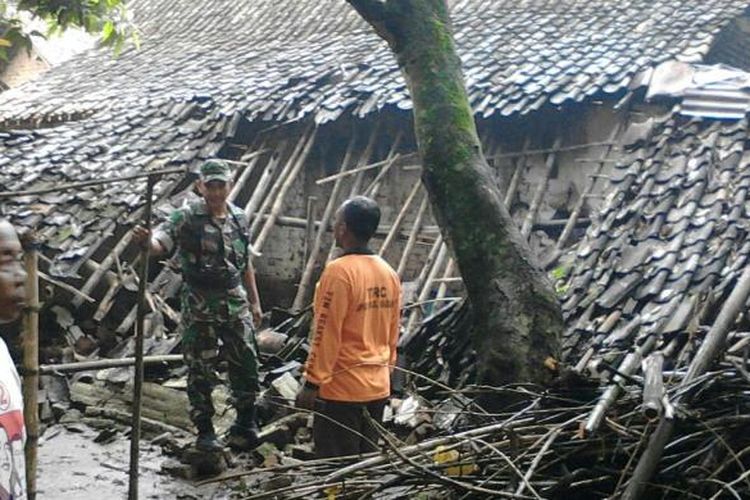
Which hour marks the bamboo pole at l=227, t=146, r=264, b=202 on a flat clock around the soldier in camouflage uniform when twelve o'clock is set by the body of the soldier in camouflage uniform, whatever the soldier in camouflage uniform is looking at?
The bamboo pole is roughly at 6 o'clock from the soldier in camouflage uniform.

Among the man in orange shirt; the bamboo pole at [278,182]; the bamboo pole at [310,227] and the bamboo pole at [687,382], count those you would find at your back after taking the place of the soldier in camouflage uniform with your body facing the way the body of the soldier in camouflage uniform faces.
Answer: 2

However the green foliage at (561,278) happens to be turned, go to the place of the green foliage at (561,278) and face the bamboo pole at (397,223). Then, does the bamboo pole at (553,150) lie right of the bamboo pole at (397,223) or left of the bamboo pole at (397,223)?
right

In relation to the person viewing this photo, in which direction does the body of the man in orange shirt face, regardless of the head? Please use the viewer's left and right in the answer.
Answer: facing away from the viewer and to the left of the viewer

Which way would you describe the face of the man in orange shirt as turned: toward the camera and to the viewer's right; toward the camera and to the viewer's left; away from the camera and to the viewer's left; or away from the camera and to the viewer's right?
away from the camera and to the viewer's left

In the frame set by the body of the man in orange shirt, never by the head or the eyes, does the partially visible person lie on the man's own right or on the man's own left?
on the man's own left

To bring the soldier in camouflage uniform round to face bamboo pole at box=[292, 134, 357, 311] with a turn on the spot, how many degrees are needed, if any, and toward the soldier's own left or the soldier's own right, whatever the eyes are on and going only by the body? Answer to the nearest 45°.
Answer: approximately 180°

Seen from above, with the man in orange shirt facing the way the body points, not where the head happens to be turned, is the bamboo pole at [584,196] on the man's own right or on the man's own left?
on the man's own right

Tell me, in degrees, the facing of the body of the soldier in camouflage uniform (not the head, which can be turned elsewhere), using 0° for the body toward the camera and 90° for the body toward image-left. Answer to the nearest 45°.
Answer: approximately 0°

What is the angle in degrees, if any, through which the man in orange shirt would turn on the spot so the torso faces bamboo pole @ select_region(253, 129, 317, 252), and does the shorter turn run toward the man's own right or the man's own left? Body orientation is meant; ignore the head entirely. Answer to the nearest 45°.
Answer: approximately 45° to the man's own right

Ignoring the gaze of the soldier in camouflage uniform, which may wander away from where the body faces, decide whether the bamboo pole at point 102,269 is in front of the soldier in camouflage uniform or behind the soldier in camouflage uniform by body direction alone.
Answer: behind

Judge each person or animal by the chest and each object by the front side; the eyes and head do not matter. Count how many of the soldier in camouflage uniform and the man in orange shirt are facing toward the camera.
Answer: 1

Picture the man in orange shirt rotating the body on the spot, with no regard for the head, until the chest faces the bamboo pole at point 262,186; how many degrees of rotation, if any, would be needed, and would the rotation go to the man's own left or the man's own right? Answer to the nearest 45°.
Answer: approximately 45° to the man's own right
